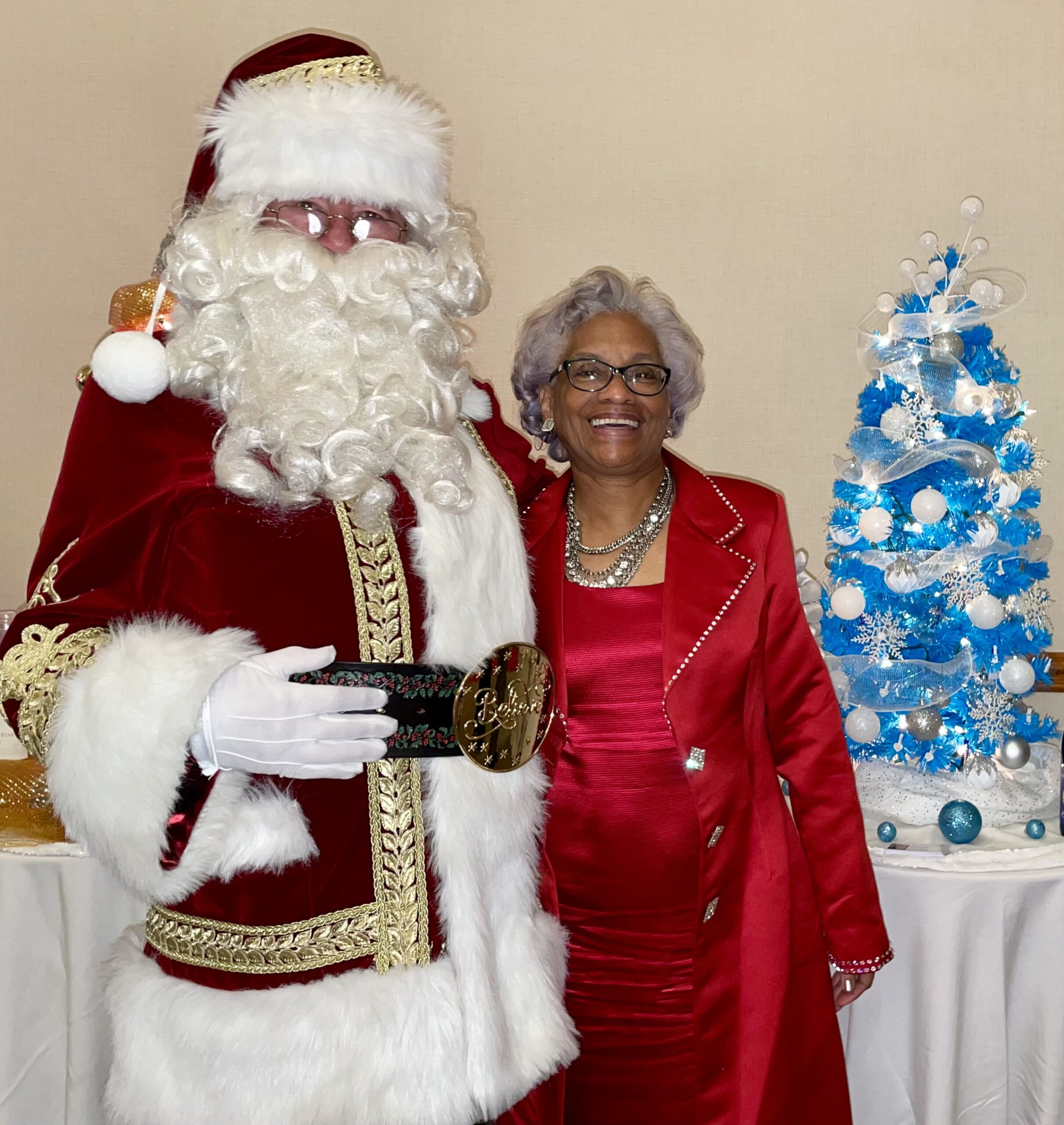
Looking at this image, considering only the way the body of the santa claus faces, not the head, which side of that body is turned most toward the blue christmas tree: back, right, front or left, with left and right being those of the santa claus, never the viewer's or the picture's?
left

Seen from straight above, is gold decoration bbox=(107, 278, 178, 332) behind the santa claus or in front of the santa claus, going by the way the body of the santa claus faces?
behind

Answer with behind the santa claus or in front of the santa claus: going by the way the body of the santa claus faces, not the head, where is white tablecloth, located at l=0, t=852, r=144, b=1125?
behind

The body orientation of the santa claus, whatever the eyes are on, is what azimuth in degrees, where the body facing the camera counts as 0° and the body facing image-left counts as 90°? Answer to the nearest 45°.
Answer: approximately 315°

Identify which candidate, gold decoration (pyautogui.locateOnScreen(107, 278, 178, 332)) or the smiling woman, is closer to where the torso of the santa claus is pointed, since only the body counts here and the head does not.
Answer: the smiling woman
